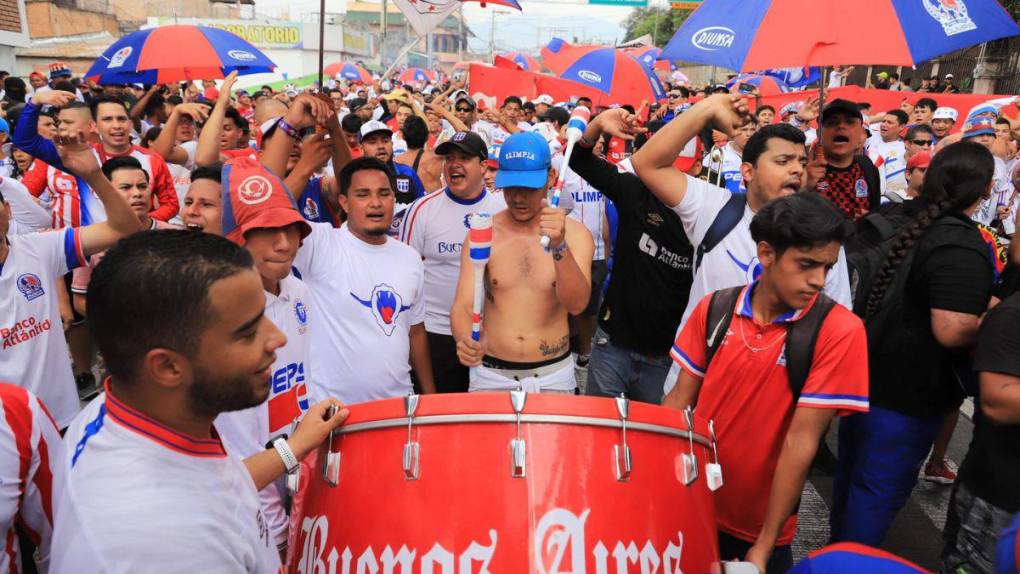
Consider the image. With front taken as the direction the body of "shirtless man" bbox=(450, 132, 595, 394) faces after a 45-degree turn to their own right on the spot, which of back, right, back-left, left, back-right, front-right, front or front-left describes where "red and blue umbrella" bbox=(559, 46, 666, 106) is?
back-right

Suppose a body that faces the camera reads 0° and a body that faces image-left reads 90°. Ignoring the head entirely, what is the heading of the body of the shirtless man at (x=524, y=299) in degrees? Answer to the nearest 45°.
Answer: approximately 0°

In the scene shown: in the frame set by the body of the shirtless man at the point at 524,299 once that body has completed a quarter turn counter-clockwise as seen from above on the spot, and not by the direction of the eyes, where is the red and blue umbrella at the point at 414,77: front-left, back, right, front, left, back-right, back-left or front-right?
left

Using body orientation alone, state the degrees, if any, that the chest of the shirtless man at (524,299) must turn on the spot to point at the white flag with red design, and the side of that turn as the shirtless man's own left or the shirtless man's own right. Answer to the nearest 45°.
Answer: approximately 180°

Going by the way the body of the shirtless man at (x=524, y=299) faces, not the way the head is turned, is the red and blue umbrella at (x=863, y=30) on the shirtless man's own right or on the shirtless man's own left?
on the shirtless man's own left

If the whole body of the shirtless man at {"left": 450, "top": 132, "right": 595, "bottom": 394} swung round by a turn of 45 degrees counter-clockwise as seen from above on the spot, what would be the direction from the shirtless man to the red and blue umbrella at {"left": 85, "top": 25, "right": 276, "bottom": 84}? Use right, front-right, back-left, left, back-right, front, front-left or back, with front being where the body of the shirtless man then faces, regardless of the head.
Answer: back

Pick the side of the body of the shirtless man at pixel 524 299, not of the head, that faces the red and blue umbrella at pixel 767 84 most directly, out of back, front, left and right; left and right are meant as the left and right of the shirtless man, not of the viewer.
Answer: back

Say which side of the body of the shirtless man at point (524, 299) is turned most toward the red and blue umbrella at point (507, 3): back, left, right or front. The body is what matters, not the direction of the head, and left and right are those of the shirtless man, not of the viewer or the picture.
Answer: back

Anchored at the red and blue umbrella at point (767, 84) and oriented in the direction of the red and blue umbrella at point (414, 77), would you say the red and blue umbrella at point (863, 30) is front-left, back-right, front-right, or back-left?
back-left
